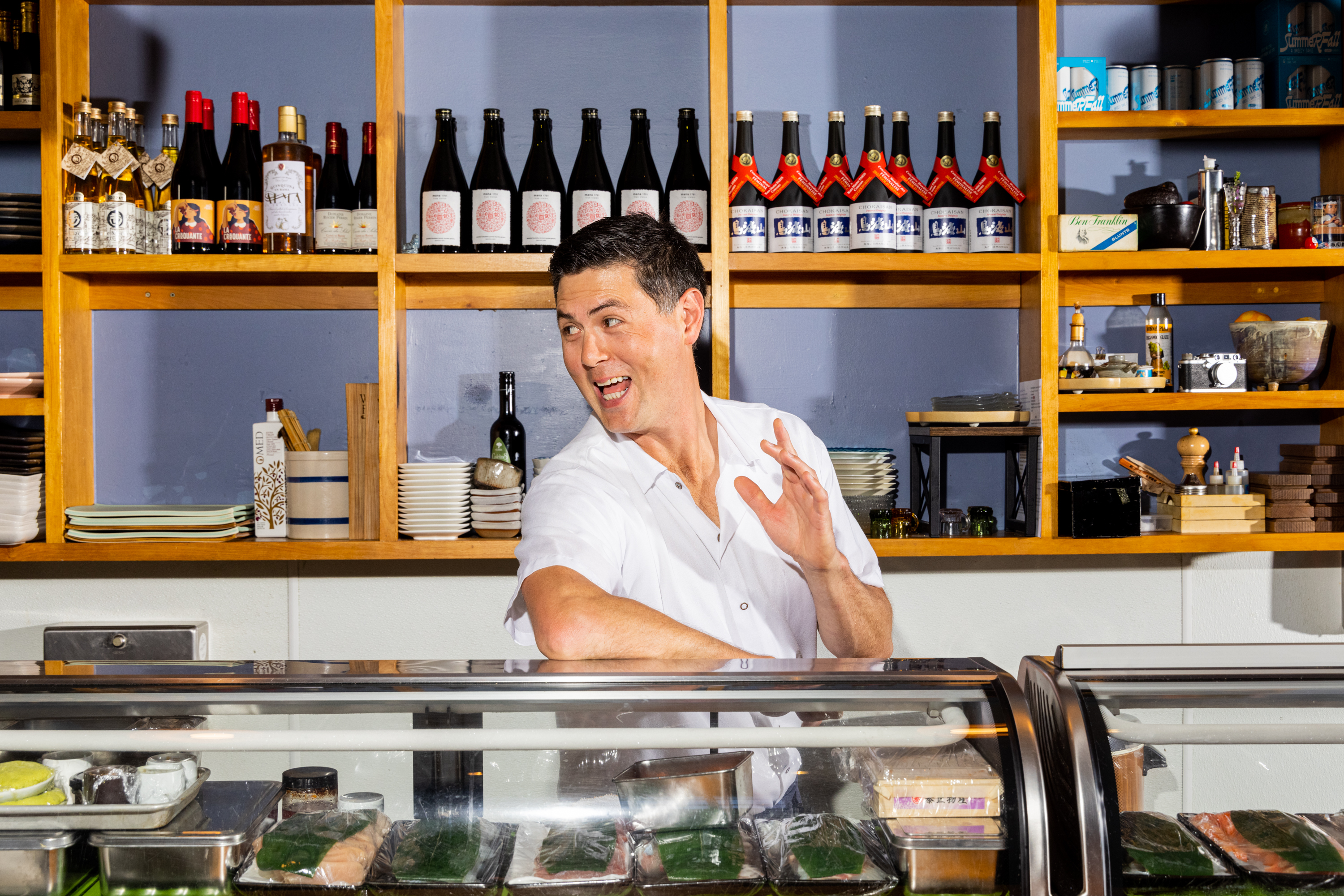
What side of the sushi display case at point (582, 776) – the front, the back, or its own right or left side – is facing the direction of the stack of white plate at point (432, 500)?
back

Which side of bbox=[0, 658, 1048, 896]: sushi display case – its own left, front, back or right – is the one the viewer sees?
front

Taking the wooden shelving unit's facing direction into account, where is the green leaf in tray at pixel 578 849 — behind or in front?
in front

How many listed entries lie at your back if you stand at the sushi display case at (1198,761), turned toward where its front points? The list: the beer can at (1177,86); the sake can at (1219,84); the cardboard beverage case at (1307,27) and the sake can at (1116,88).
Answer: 4

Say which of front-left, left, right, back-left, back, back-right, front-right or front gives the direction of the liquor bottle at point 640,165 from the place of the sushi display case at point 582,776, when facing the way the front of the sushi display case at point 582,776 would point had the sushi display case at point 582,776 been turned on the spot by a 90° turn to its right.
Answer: right

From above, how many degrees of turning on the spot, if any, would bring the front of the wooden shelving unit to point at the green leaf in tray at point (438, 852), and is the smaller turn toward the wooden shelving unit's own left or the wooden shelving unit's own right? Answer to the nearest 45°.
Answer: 0° — it already faces it

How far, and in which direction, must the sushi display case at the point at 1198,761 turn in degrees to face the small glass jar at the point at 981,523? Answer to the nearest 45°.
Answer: approximately 180°

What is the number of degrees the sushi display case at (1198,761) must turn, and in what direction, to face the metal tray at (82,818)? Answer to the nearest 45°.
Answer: approximately 45° to its right

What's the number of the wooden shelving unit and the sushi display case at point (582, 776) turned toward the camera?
2

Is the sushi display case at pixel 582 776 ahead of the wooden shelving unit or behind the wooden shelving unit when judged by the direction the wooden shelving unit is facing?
ahead

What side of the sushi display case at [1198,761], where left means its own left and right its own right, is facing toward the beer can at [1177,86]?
back

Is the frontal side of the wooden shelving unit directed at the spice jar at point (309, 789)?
yes

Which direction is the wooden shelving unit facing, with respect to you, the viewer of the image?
facing the viewer
